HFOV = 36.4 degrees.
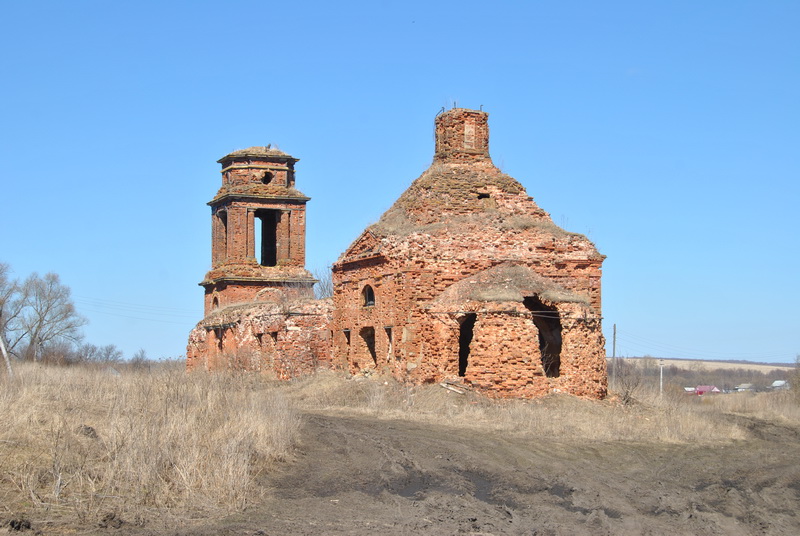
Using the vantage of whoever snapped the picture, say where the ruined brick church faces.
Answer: facing away from the viewer and to the left of the viewer
